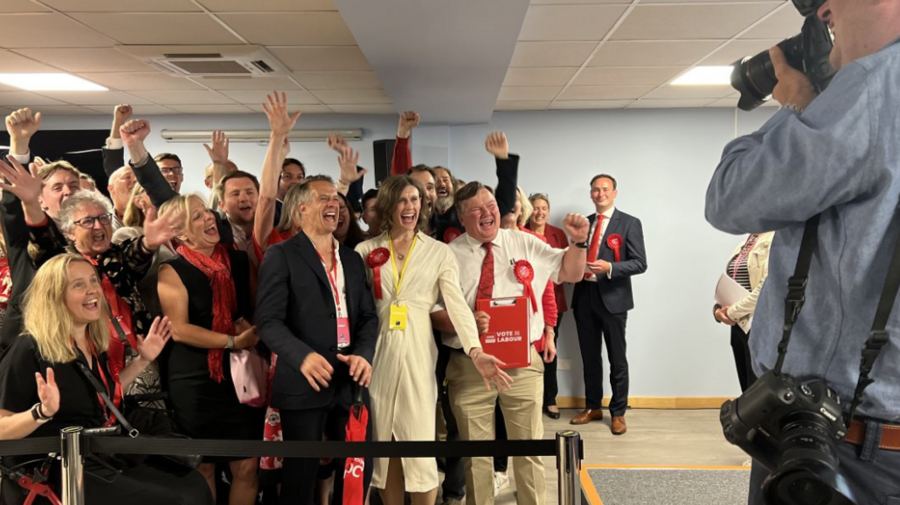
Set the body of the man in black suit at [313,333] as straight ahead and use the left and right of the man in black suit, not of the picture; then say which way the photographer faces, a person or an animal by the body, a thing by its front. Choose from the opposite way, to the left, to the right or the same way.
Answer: the opposite way

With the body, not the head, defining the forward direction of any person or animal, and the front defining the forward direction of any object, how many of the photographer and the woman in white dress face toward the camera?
1

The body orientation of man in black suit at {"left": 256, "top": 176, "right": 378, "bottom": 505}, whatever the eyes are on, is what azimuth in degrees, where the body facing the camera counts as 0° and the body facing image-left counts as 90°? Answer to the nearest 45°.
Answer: approximately 315°

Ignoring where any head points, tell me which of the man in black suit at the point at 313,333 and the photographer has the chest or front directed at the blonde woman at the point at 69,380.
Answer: the photographer

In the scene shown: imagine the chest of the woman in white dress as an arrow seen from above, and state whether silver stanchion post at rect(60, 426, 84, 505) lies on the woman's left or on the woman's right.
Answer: on the woman's right

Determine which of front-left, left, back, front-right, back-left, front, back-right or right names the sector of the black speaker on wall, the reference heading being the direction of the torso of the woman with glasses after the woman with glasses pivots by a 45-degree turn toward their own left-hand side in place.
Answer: front-left

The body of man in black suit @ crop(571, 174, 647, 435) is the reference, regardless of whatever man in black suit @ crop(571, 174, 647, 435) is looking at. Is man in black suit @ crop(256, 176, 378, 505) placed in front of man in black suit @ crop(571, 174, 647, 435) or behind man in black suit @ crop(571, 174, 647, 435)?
in front

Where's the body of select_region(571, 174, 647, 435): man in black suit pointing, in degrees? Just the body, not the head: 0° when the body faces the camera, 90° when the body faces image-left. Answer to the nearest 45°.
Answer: approximately 45°

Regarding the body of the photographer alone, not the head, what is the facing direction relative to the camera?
to the viewer's left

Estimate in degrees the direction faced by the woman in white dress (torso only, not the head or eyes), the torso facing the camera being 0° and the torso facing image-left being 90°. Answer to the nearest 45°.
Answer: approximately 0°

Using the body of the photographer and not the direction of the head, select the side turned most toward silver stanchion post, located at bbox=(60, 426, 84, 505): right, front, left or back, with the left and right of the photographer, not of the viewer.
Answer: front

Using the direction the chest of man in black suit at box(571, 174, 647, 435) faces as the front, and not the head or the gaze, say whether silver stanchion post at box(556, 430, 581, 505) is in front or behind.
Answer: in front

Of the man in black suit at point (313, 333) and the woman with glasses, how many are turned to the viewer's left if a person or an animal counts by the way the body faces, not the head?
0

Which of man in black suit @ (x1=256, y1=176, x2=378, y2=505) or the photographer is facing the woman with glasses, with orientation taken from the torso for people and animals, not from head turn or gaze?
the photographer

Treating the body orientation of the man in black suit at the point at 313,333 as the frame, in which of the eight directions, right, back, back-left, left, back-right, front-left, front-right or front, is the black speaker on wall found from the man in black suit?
back-left

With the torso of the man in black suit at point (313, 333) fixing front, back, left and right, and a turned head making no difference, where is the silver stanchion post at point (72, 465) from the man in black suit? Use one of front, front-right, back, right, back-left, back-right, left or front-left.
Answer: right
